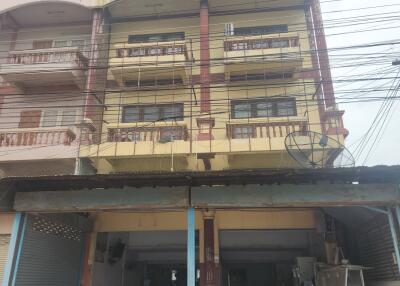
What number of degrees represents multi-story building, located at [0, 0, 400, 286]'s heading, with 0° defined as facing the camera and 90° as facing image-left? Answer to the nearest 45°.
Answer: approximately 0°

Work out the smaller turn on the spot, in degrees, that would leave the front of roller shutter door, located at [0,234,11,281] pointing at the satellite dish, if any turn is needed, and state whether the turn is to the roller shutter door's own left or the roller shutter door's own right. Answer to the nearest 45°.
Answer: approximately 45° to the roller shutter door's own left

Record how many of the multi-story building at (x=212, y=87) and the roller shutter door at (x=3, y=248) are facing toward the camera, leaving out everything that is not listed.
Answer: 2

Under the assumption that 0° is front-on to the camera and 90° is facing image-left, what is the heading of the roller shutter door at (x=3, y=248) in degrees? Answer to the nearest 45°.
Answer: approximately 0°
